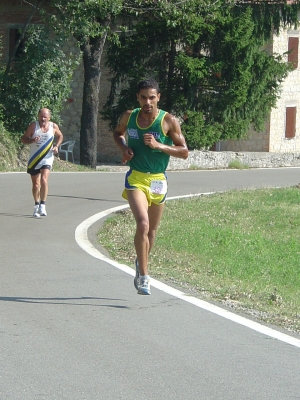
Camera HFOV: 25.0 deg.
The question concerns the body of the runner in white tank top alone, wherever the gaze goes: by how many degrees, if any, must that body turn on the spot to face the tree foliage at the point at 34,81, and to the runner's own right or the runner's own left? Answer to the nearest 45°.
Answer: approximately 180°

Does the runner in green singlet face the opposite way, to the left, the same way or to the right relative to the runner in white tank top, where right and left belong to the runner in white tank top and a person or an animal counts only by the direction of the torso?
the same way

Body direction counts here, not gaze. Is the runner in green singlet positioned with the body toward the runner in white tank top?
no

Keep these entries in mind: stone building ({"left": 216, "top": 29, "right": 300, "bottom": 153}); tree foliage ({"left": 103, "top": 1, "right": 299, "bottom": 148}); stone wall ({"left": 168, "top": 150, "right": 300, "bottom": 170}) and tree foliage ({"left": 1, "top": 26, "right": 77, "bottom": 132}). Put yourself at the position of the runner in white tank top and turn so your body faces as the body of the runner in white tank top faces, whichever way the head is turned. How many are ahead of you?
0

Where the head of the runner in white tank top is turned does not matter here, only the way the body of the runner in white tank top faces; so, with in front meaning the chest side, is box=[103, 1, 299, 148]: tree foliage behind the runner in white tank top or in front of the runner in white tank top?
behind

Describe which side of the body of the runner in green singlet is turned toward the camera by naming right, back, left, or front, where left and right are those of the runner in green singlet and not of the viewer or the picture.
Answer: front

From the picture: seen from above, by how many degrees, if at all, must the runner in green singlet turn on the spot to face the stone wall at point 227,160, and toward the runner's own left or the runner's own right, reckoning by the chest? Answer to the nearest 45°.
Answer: approximately 180°

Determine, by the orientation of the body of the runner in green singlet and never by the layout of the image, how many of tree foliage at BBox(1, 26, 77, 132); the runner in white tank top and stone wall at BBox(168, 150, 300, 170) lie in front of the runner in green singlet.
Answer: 0

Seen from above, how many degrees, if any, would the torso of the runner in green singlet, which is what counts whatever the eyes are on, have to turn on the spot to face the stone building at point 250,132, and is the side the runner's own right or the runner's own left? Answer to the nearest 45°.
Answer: approximately 180°

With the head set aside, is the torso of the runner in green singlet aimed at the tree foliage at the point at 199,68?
no

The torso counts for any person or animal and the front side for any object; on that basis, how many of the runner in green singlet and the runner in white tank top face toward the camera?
2

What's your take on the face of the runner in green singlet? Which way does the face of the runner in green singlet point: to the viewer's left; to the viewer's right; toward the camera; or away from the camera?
toward the camera

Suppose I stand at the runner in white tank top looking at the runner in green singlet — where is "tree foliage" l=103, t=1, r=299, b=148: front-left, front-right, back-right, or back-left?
back-left

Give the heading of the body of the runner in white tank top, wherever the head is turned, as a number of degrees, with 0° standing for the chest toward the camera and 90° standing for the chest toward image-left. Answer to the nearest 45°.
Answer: approximately 0°

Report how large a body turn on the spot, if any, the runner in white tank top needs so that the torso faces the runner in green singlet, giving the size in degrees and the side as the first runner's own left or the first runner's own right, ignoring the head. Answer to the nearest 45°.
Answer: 0° — they already face them

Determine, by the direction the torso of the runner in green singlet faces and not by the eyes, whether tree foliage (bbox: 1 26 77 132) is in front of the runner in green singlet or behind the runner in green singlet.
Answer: behind
